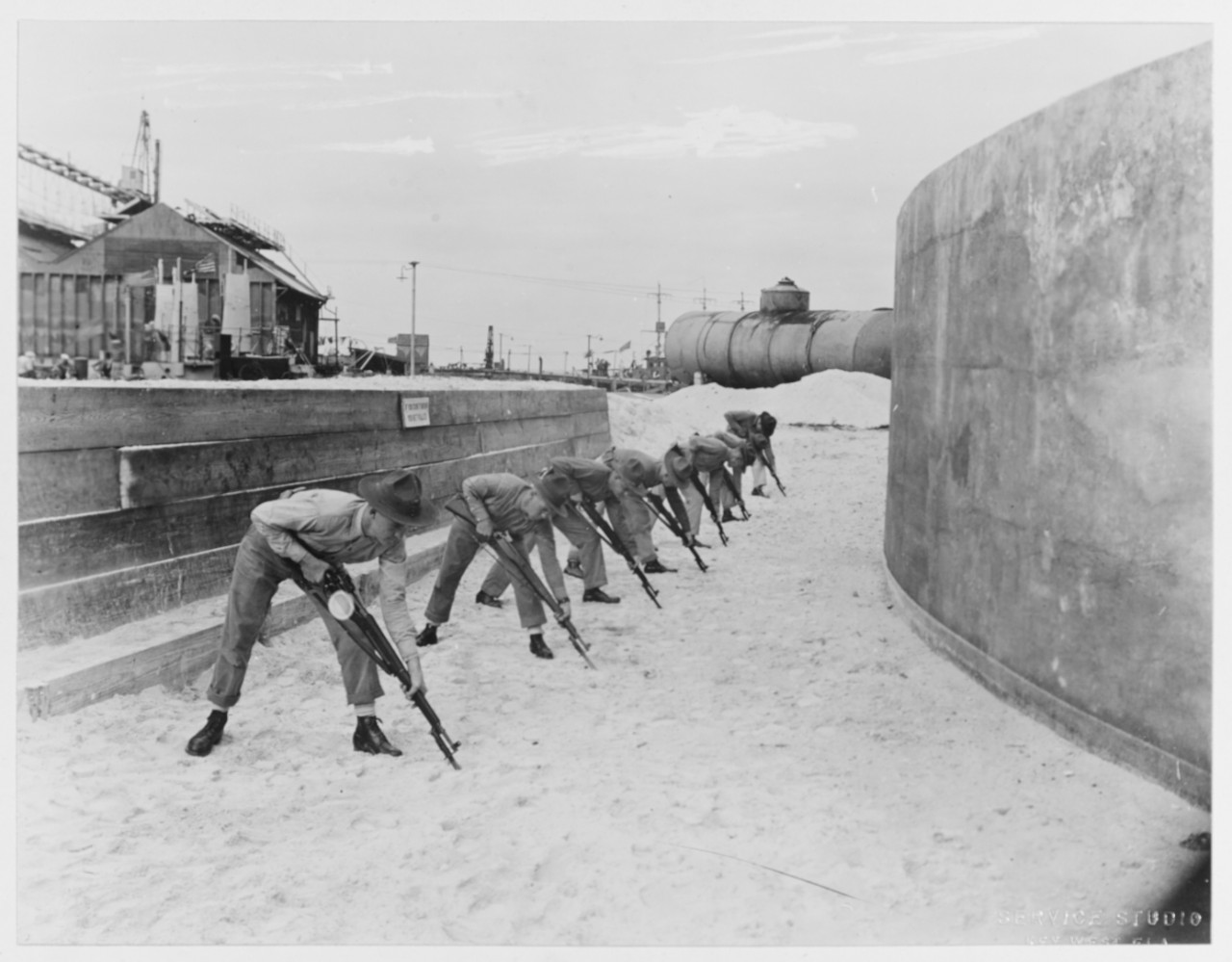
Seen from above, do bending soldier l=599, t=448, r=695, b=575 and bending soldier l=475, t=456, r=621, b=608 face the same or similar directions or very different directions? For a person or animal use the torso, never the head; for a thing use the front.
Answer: same or similar directions

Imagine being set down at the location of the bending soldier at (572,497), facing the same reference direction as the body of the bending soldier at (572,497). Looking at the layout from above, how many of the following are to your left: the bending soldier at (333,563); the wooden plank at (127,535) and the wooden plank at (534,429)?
1

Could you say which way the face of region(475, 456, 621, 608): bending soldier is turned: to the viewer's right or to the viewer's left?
to the viewer's right

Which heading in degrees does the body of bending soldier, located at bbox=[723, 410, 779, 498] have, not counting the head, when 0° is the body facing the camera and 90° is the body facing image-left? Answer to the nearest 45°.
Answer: approximately 270°

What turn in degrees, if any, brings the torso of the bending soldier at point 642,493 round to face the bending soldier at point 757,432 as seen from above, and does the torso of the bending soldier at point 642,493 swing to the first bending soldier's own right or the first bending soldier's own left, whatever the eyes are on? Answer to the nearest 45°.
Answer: approximately 90° to the first bending soldier's own left

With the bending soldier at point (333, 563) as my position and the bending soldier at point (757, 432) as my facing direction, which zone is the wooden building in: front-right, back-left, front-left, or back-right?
front-left

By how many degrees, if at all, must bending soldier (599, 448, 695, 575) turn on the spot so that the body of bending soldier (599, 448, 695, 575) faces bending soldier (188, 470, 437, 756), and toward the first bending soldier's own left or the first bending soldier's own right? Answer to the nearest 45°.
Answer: approximately 90° to the first bending soldier's own right

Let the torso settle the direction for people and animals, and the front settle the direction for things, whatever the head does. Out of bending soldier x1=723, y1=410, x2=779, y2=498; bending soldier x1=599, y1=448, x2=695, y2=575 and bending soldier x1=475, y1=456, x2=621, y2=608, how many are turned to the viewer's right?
3

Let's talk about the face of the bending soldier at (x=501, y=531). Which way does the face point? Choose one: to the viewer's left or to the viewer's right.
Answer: to the viewer's right

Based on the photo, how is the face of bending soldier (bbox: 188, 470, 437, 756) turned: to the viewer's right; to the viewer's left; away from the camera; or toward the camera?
to the viewer's right

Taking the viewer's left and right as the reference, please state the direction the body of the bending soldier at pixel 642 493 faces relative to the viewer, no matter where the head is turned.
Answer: facing to the right of the viewer

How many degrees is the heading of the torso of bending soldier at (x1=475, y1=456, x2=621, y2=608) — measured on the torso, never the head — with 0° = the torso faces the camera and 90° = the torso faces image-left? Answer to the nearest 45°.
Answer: approximately 270°
